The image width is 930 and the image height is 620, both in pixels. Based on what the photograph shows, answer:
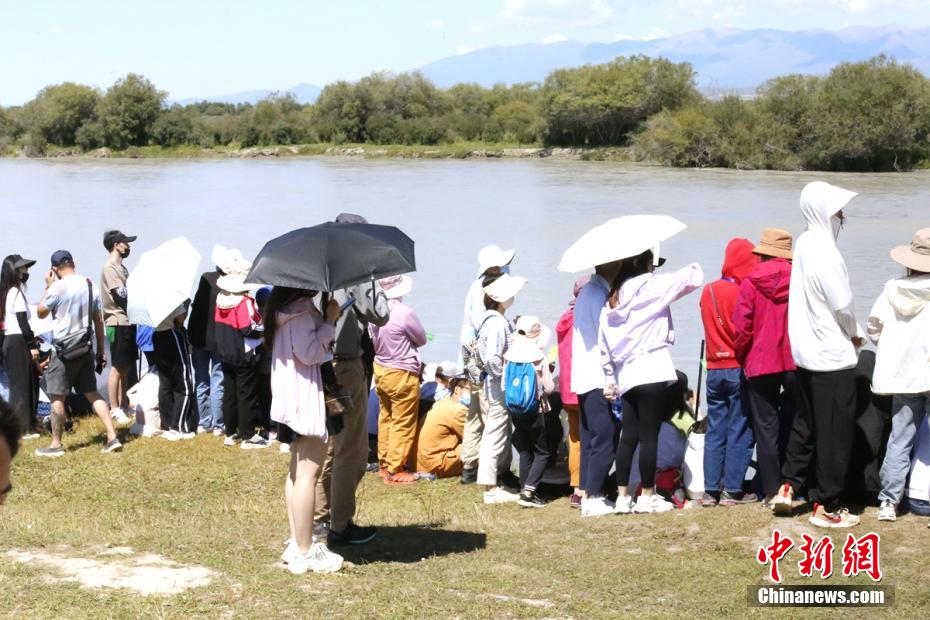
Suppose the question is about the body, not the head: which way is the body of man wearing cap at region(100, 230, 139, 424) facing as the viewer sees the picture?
to the viewer's right

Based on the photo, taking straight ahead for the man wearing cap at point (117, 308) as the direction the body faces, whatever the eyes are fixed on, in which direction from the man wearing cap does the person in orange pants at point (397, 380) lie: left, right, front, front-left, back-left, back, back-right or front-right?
front-right

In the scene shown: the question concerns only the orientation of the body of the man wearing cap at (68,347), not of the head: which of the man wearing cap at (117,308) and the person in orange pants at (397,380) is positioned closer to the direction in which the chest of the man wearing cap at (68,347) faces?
the man wearing cap

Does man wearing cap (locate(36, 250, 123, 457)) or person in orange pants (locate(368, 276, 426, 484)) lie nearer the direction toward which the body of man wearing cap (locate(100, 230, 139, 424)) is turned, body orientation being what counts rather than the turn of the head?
the person in orange pants

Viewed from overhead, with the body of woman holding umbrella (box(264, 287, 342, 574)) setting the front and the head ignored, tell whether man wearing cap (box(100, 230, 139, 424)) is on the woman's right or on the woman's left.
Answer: on the woman's left

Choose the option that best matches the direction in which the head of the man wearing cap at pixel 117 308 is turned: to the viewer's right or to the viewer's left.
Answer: to the viewer's right

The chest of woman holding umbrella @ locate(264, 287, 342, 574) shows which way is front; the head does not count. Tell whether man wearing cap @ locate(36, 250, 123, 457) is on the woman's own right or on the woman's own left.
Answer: on the woman's own left

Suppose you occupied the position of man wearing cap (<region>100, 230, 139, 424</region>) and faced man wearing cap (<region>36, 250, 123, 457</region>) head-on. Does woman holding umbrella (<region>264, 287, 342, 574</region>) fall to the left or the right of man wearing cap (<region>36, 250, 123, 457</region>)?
left
